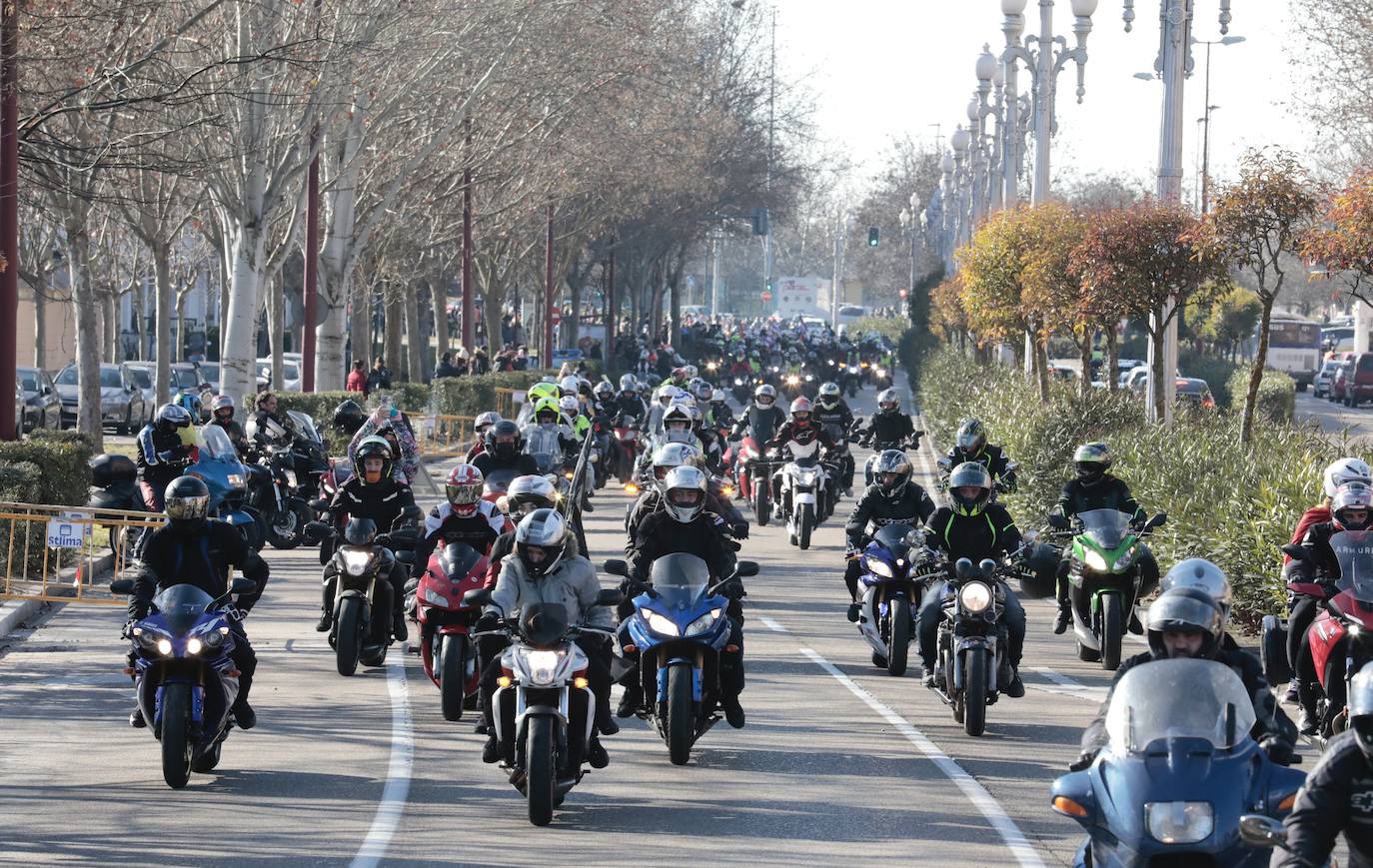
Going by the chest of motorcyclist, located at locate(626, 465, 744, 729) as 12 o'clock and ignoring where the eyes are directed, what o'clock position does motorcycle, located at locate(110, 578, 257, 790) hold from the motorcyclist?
The motorcycle is roughly at 2 o'clock from the motorcyclist.

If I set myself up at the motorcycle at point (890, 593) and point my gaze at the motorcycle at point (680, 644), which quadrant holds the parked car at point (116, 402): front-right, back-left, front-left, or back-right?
back-right

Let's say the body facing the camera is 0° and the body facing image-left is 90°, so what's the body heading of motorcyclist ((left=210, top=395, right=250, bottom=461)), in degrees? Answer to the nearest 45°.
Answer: approximately 315°

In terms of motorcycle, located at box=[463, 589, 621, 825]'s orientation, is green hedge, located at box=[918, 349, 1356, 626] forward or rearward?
rearward

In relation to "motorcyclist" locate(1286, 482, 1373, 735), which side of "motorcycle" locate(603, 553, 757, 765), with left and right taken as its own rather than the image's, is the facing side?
left

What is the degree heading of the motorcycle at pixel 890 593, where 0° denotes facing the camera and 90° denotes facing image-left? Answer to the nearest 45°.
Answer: approximately 0°

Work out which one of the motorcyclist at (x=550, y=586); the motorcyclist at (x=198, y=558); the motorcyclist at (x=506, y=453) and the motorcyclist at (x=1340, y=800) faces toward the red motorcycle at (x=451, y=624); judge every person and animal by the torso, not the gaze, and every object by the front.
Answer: the motorcyclist at (x=506, y=453)
